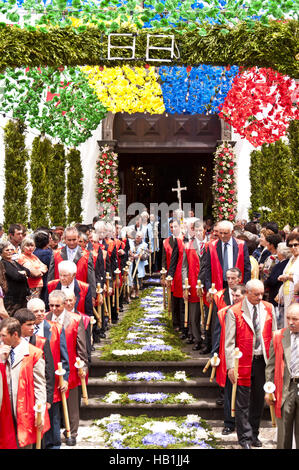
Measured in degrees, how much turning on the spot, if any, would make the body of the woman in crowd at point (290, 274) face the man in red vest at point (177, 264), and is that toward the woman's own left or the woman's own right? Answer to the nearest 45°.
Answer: approximately 90° to the woman's own right

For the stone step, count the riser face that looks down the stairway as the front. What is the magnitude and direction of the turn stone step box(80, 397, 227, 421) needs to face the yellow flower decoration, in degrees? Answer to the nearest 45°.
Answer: approximately 180°

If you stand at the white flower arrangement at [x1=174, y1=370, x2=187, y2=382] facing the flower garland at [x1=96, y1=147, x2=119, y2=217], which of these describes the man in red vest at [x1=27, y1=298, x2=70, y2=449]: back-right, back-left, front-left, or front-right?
back-left

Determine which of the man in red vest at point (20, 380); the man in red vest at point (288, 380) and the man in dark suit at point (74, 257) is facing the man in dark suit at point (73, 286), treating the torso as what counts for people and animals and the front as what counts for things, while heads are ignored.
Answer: the man in dark suit at point (74, 257)

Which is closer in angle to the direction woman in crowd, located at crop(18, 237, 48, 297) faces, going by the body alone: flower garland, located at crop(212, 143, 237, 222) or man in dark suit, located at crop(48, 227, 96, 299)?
the man in dark suit
